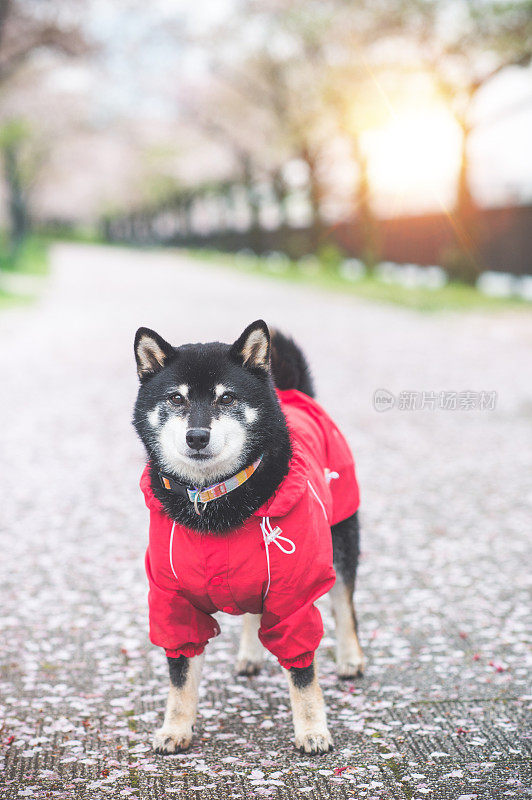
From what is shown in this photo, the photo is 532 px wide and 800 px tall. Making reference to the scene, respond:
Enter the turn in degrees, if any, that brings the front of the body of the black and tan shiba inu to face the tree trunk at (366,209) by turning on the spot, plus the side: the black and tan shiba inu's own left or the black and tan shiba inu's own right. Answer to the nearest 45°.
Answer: approximately 180°

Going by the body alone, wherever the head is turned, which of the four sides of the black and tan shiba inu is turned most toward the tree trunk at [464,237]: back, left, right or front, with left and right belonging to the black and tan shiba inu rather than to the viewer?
back

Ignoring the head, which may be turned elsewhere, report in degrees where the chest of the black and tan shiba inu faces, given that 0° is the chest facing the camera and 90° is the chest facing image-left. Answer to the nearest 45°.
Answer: approximately 0°

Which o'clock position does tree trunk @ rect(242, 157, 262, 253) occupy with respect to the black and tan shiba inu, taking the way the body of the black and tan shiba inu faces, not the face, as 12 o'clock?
The tree trunk is roughly at 6 o'clock from the black and tan shiba inu.

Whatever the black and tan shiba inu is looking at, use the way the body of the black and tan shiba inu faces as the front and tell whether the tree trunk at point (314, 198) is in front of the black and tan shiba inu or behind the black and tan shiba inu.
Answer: behind
